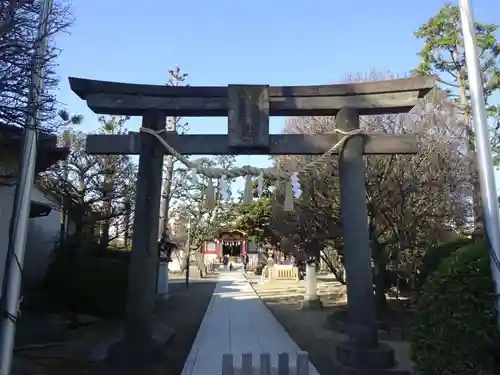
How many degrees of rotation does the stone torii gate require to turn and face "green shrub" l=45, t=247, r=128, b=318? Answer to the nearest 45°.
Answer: approximately 135° to its right

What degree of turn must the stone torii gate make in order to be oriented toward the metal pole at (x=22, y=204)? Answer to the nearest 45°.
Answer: approximately 45° to its right

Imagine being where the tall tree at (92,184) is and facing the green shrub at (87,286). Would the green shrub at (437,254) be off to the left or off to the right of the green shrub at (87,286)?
left

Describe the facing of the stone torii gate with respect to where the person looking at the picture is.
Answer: facing the viewer

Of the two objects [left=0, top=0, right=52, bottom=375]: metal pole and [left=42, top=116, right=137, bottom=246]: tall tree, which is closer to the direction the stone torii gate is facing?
the metal pole

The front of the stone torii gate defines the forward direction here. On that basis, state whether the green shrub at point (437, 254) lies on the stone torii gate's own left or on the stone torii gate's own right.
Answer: on the stone torii gate's own left

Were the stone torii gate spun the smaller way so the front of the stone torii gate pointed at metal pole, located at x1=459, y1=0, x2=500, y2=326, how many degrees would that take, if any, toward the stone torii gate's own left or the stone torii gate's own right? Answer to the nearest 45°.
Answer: approximately 45° to the stone torii gate's own left
